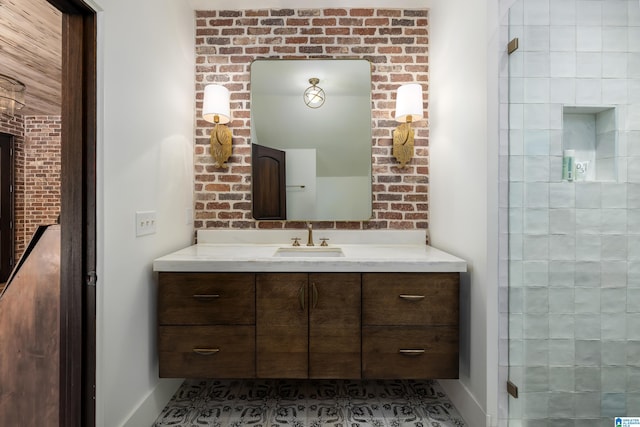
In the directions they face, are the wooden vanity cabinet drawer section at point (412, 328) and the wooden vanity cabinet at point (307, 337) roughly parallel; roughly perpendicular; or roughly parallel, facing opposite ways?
roughly parallel

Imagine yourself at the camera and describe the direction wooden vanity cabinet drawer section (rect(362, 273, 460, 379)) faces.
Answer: facing the viewer

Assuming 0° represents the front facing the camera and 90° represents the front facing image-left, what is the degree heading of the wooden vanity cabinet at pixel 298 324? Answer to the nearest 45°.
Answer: approximately 0°

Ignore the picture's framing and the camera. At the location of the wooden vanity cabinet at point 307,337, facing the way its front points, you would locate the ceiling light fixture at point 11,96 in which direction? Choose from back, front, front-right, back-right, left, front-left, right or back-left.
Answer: right

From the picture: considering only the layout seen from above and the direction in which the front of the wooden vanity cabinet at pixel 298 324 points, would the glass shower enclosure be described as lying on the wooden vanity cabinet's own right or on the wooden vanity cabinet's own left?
on the wooden vanity cabinet's own left

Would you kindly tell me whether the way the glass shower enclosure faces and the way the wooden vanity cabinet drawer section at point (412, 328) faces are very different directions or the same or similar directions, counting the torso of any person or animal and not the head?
same or similar directions
